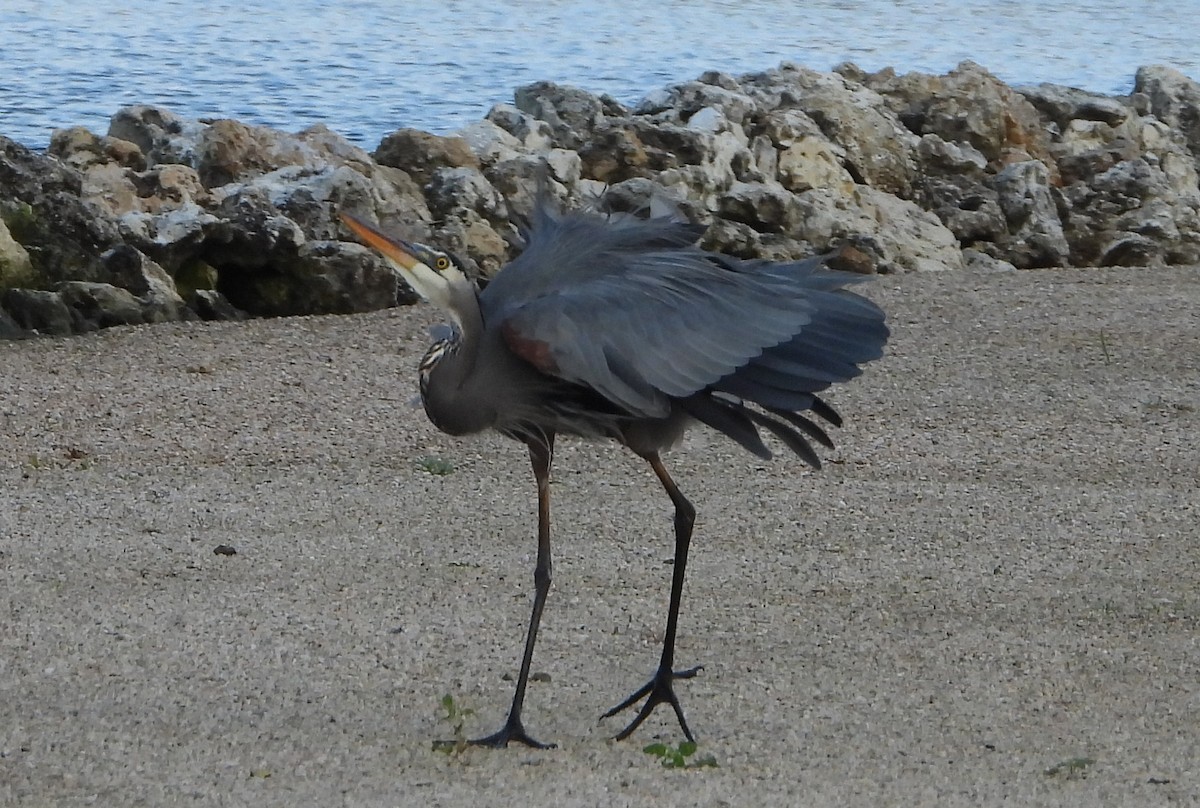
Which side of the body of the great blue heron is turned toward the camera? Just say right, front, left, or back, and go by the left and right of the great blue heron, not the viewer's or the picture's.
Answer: left

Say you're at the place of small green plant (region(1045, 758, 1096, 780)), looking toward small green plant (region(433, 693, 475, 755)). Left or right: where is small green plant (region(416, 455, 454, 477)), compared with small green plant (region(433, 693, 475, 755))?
right

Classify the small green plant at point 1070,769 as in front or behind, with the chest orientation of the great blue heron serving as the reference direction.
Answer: behind

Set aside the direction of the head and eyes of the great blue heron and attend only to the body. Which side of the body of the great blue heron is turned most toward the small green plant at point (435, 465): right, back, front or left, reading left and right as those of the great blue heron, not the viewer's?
right
